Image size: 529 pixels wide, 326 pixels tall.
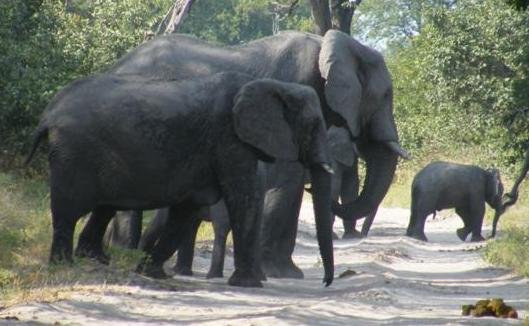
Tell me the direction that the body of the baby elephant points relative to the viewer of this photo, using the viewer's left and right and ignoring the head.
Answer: facing to the right of the viewer

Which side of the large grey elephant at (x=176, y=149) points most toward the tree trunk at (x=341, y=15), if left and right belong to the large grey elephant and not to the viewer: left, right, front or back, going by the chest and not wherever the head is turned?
left

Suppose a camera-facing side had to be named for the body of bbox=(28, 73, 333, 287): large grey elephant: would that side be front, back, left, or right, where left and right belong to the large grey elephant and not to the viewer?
right

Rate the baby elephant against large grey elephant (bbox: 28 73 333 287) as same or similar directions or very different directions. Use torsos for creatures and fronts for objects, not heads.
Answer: same or similar directions

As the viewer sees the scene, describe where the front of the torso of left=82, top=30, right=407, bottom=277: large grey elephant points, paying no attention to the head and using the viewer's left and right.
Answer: facing to the right of the viewer

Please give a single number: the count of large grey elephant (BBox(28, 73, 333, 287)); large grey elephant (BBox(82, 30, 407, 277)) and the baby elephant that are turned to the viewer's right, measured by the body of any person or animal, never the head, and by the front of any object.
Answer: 3

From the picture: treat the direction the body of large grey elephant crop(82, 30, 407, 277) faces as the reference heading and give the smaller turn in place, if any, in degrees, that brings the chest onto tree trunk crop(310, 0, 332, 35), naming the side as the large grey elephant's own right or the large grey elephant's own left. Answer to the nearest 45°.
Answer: approximately 90° to the large grey elephant's own left

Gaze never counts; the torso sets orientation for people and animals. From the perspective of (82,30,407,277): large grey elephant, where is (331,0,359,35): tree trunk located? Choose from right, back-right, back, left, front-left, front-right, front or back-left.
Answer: left

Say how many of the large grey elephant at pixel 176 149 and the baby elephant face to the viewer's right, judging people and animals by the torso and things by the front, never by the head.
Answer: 2

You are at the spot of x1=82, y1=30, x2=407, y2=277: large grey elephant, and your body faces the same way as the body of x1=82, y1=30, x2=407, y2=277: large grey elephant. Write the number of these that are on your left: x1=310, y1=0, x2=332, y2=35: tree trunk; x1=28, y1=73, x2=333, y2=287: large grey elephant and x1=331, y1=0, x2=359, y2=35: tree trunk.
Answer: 2

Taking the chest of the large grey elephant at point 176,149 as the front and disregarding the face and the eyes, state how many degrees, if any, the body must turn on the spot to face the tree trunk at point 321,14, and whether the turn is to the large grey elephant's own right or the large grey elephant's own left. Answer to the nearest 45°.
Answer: approximately 90° to the large grey elephant's own left
